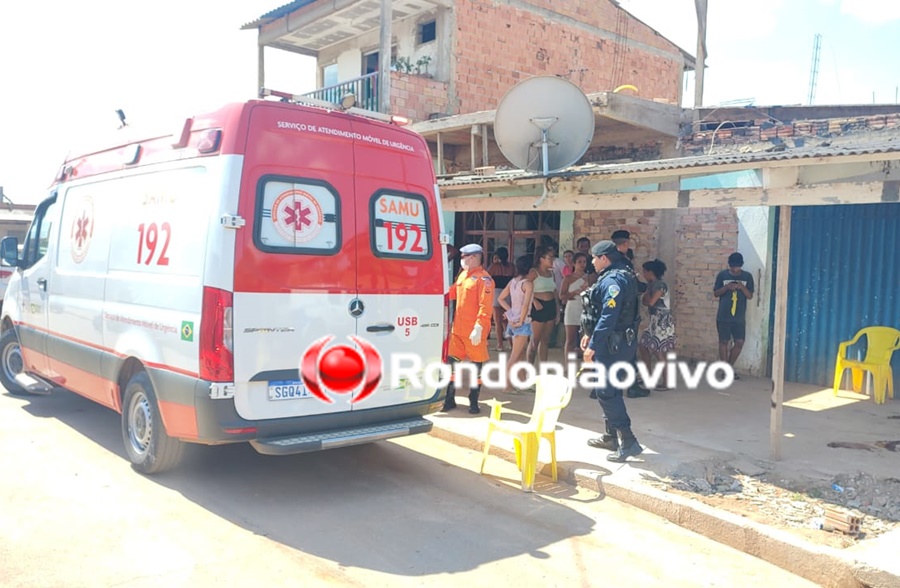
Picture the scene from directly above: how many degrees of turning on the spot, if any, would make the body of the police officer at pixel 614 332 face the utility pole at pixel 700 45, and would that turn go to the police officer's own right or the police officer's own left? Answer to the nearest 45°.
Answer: approximately 90° to the police officer's own right

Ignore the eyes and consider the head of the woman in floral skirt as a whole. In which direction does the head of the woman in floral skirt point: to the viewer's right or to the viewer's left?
to the viewer's left

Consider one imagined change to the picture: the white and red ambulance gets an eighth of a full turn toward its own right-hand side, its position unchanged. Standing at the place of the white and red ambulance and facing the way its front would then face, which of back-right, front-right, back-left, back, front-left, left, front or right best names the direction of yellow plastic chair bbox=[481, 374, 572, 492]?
right

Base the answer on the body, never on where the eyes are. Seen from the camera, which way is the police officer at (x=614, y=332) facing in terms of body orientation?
to the viewer's left

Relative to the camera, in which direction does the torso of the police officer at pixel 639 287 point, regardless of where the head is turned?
to the viewer's left

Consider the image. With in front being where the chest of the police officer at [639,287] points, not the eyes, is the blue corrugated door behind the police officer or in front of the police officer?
behind
